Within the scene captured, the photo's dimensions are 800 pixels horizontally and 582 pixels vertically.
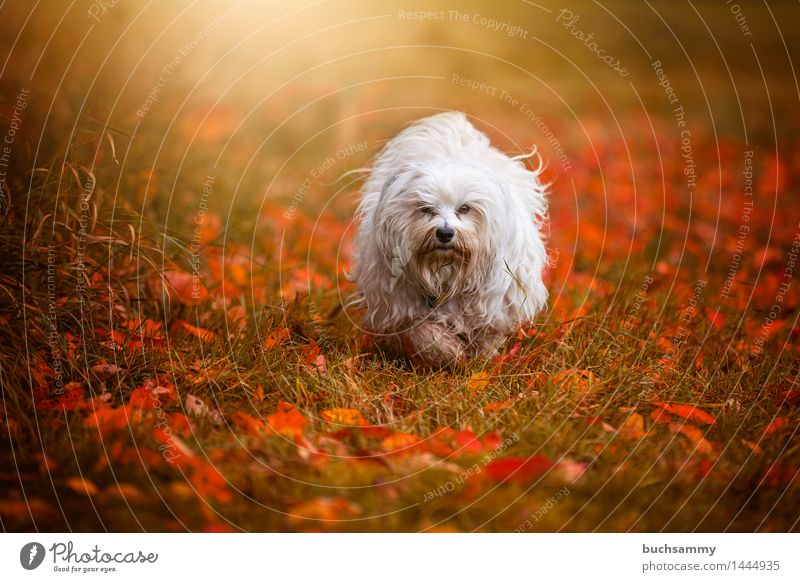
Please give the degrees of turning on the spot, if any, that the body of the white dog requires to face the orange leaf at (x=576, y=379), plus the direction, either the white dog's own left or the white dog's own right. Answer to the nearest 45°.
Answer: approximately 90° to the white dog's own left

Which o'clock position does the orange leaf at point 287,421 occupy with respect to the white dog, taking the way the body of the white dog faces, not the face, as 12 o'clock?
The orange leaf is roughly at 1 o'clock from the white dog.

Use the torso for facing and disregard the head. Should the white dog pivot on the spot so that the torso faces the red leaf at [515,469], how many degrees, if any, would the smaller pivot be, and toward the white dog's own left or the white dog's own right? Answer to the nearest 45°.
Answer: approximately 45° to the white dog's own left

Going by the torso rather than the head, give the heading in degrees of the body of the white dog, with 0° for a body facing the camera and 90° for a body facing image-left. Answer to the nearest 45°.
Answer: approximately 0°

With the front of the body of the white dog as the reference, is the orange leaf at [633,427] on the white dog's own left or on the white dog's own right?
on the white dog's own left

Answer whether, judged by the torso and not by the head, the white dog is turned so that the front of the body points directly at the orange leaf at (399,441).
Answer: yes

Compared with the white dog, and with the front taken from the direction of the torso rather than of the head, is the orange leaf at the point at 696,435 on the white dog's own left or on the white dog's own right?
on the white dog's own left
